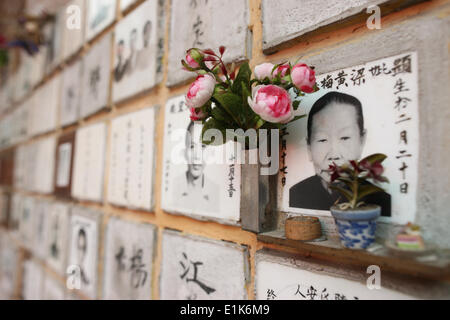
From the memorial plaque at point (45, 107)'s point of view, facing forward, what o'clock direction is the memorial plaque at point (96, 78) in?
the memorial plaque at point (96, 78) is roughly at 10 o'clock from the memorial plaque at point (45, 107).

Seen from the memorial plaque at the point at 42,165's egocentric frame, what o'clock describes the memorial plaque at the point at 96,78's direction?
the memorial plaque at the point at 96,78 is roughly at 10 o'clock from the memorial plaque at the point at 42,165.

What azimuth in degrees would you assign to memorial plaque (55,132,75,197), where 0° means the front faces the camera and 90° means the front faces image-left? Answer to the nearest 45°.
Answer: approximately 45°

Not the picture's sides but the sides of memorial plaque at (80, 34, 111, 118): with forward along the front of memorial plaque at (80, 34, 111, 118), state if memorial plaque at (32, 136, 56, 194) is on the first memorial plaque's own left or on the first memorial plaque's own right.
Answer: on the first memorial plaque's own right
